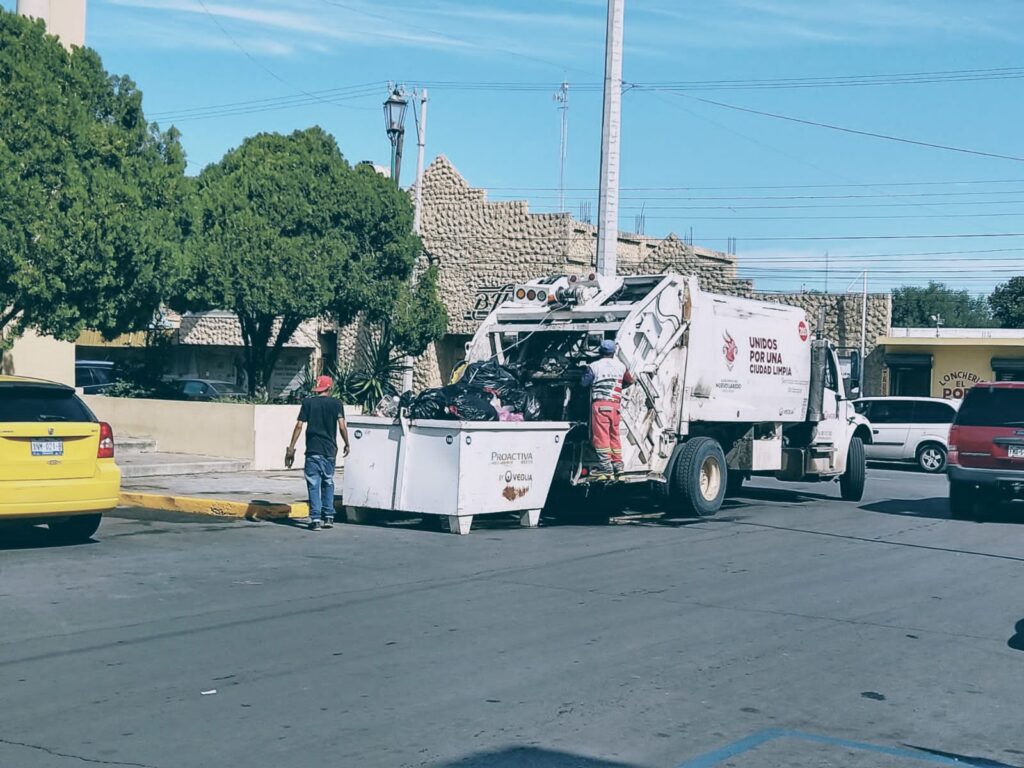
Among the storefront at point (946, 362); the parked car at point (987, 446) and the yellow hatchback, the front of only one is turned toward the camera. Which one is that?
the storefront

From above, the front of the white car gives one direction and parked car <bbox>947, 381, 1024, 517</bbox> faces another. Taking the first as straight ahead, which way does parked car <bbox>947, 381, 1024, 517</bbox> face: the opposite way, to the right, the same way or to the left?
to the right

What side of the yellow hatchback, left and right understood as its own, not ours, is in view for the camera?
back

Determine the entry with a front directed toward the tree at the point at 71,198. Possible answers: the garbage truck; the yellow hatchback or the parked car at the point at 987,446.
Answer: the yellow hatchback

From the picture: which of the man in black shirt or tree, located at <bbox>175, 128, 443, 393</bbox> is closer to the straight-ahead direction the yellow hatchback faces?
the tree

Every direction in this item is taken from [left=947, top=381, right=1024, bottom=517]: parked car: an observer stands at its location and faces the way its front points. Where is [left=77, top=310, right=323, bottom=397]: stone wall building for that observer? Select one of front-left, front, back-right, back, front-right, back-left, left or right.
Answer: front-left

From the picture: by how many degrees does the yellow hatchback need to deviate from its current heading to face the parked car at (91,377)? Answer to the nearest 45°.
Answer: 0° — it already faces it

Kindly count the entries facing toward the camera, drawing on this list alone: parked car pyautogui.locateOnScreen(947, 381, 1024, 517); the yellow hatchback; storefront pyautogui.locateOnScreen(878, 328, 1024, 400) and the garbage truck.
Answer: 1

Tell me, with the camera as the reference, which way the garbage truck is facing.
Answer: facing away from the viewer and to the right of the viewer

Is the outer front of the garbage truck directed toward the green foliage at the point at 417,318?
no

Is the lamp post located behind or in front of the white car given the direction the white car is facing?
in front

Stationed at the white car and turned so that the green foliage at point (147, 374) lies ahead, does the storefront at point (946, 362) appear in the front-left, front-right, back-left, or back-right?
back-right

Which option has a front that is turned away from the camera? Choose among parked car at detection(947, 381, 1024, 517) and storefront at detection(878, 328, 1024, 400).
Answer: the parked car

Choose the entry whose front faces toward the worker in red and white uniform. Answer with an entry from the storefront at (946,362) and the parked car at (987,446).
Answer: the storefront

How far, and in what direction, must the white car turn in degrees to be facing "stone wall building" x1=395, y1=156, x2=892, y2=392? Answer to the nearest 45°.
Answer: approximately 45° to its right

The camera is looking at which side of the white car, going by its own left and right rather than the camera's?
left

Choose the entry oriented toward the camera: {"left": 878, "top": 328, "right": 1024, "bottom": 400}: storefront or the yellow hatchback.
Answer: the storefront

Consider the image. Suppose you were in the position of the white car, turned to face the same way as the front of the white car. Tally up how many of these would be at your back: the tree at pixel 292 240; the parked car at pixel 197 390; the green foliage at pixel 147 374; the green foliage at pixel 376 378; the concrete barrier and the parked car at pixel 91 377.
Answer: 0

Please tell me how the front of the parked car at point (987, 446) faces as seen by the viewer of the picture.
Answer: facing away from the viewer

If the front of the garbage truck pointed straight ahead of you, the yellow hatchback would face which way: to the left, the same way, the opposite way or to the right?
to the left

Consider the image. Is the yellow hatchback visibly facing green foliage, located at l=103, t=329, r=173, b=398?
yes

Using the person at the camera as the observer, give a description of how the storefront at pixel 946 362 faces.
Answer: facing the viewer
